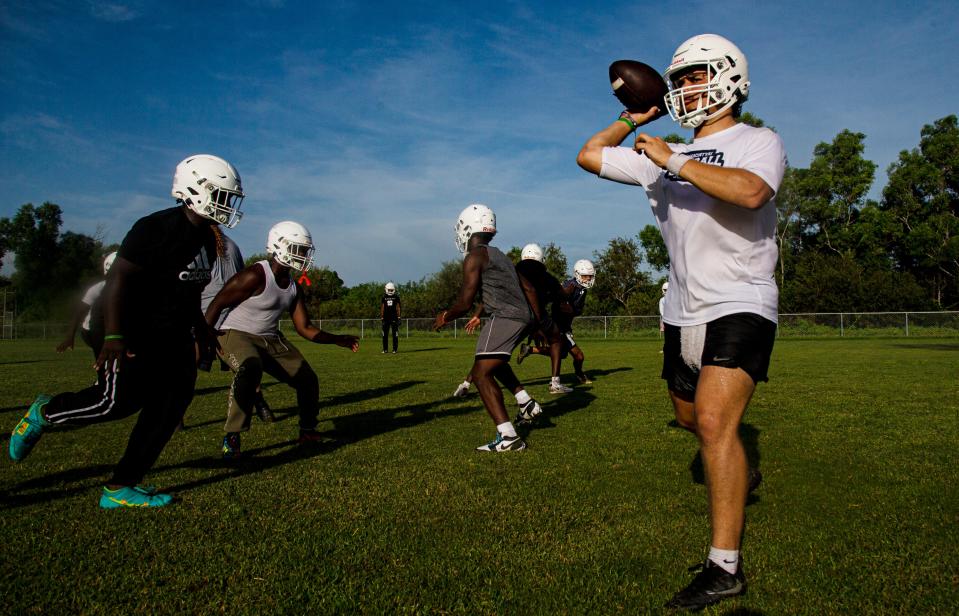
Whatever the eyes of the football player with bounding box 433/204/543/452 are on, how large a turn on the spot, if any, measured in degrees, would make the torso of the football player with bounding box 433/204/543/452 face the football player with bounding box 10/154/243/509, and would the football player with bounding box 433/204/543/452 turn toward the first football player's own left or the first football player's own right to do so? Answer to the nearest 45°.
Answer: approximately 90° to the first football player's own left

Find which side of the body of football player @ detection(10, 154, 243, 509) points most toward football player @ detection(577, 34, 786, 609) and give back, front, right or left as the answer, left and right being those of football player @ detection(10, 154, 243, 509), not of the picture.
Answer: front

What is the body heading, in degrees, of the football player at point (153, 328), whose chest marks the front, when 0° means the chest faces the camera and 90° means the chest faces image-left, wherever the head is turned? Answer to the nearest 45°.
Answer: approximately 315°

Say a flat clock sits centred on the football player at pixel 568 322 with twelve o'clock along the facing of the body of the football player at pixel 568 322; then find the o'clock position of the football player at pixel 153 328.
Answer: the football player at pixel 153 328 is roughly at 2 o'clock from the football player at pixel 568 322.

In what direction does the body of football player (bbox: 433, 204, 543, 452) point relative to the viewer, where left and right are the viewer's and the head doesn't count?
facing away from the viewer and to the left of the viewer

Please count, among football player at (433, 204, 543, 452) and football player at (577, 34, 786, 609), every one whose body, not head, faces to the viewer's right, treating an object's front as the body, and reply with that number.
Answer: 0

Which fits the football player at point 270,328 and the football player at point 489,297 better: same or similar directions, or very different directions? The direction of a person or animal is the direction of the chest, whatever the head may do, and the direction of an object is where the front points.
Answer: very different directions

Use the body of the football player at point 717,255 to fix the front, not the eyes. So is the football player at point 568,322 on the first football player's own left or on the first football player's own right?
on the first football player's own right

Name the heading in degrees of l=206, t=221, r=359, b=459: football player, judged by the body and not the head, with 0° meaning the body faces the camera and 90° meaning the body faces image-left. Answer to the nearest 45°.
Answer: approximately 315°

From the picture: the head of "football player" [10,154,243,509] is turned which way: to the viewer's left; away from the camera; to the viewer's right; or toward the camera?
to the viewer's right

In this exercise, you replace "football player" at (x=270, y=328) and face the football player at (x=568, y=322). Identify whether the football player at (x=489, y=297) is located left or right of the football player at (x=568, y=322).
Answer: right

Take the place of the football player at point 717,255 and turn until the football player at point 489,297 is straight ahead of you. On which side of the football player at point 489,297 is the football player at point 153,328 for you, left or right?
left

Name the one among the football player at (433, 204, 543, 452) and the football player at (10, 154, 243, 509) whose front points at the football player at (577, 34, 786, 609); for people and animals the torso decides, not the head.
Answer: the football player at (10, 154, 243, 509)

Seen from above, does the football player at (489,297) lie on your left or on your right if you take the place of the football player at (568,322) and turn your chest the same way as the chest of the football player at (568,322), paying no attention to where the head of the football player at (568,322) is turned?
on your right
